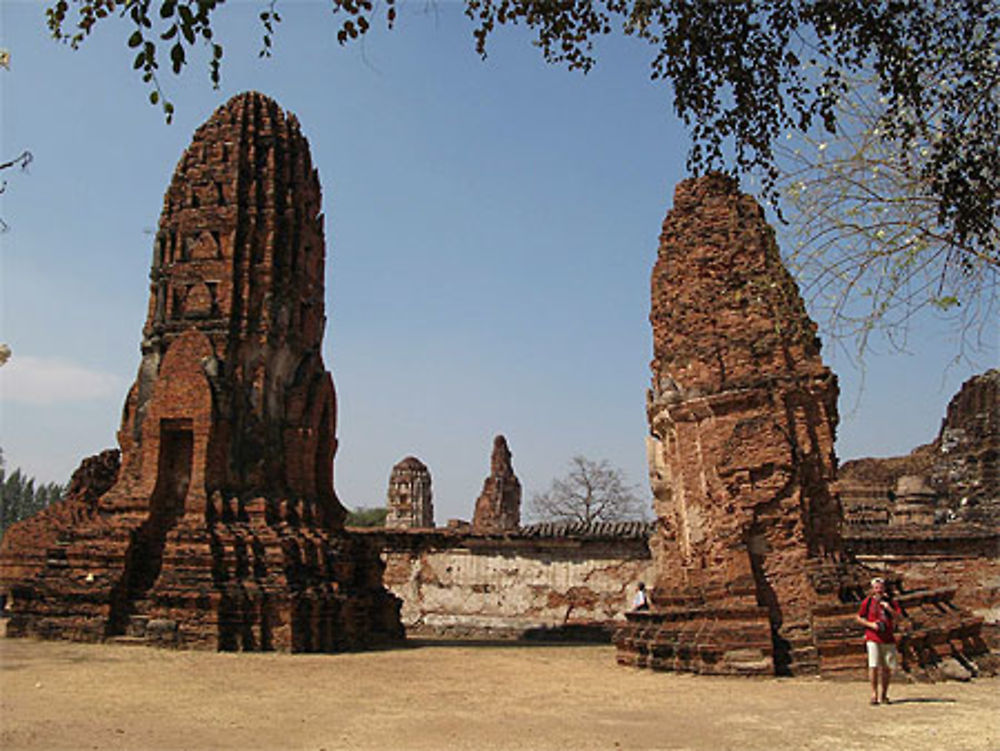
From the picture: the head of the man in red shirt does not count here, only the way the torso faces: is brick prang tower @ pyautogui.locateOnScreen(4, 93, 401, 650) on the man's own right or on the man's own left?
on the man's own right

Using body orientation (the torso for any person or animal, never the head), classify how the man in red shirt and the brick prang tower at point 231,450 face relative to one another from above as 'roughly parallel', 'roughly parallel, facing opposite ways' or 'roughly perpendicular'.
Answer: roughly parallel

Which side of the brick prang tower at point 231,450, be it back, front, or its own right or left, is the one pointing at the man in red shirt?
left

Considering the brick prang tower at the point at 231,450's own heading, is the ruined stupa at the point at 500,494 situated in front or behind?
behind

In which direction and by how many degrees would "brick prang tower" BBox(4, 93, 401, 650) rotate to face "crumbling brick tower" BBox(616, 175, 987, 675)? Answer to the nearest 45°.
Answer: approximately 90° to its left

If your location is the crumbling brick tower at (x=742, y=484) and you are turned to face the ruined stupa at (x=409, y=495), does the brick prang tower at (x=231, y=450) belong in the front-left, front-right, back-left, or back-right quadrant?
front-left

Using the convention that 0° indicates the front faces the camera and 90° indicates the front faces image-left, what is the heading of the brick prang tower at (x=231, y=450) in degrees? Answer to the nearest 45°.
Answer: approximately 45°

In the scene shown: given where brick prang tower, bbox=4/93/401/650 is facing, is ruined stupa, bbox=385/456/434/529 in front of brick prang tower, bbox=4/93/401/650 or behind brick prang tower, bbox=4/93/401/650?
behind

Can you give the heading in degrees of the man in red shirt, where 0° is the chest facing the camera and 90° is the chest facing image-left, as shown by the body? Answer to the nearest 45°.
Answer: approximately 0°

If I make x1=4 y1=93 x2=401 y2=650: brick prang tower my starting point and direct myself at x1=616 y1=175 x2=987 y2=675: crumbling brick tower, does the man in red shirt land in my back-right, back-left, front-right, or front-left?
front-right

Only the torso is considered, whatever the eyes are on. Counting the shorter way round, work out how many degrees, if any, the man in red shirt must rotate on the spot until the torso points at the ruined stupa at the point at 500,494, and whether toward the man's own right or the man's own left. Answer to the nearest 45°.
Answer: approximately 135° to the man's own right
